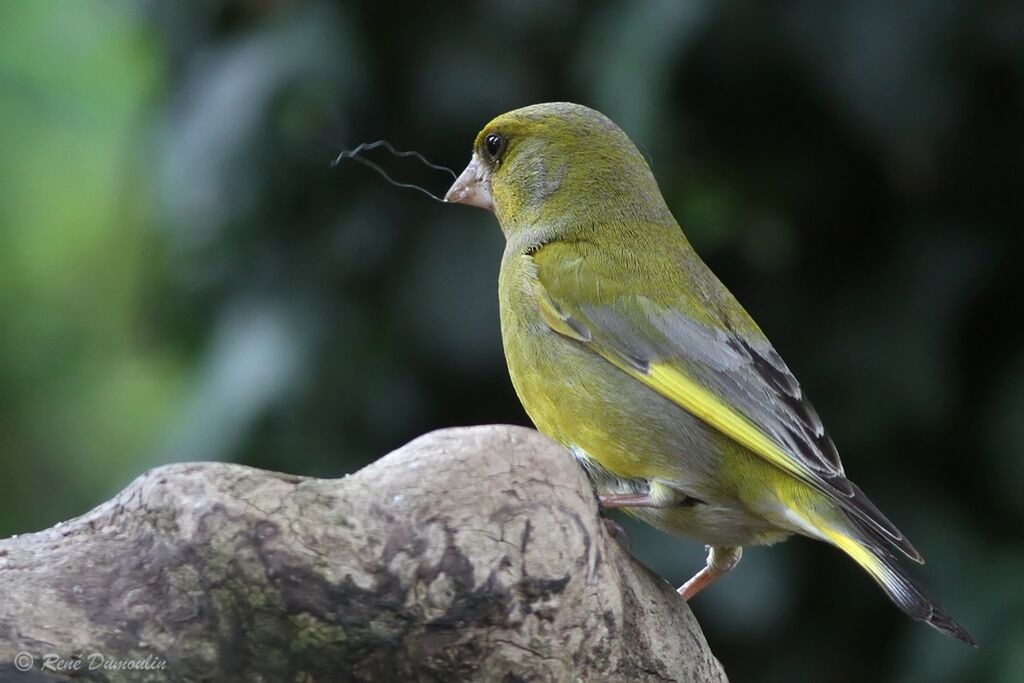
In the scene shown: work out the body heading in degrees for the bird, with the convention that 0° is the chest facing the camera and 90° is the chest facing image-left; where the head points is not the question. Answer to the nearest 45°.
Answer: approximately 90°
